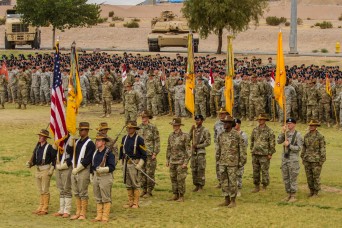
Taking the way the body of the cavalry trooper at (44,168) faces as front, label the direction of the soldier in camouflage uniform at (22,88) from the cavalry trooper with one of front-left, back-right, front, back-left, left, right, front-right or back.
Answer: back-right

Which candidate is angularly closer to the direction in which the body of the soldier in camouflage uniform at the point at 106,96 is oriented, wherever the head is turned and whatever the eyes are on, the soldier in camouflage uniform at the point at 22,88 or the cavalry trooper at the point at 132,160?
the cavalry trooper

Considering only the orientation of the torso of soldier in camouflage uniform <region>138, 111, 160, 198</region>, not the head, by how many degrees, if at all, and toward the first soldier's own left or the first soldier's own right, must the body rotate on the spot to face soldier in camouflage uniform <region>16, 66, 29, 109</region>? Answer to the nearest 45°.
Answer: approximately 135° to the first soldier's own right

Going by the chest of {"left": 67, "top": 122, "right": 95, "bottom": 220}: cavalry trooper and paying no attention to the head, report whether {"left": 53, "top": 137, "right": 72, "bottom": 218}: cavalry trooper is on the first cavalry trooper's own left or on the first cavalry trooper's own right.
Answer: on the first cavalry trooper's own right

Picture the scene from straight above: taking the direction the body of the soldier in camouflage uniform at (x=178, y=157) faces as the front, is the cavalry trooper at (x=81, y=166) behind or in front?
in front

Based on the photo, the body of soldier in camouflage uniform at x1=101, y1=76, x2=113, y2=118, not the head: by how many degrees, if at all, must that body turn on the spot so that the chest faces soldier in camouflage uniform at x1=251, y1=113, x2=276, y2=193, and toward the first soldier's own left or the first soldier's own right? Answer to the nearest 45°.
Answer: approximately 45° to the first soldier's own left

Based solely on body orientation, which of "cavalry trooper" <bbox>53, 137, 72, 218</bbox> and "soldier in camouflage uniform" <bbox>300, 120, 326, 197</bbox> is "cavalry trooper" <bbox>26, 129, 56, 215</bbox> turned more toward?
the cavalry trooper

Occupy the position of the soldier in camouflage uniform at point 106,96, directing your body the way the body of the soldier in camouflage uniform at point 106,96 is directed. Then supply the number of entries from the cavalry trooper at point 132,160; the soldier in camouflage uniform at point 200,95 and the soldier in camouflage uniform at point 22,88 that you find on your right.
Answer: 1

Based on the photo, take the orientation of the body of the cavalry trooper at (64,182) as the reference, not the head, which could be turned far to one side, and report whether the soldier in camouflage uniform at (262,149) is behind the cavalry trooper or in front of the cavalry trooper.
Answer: behind
